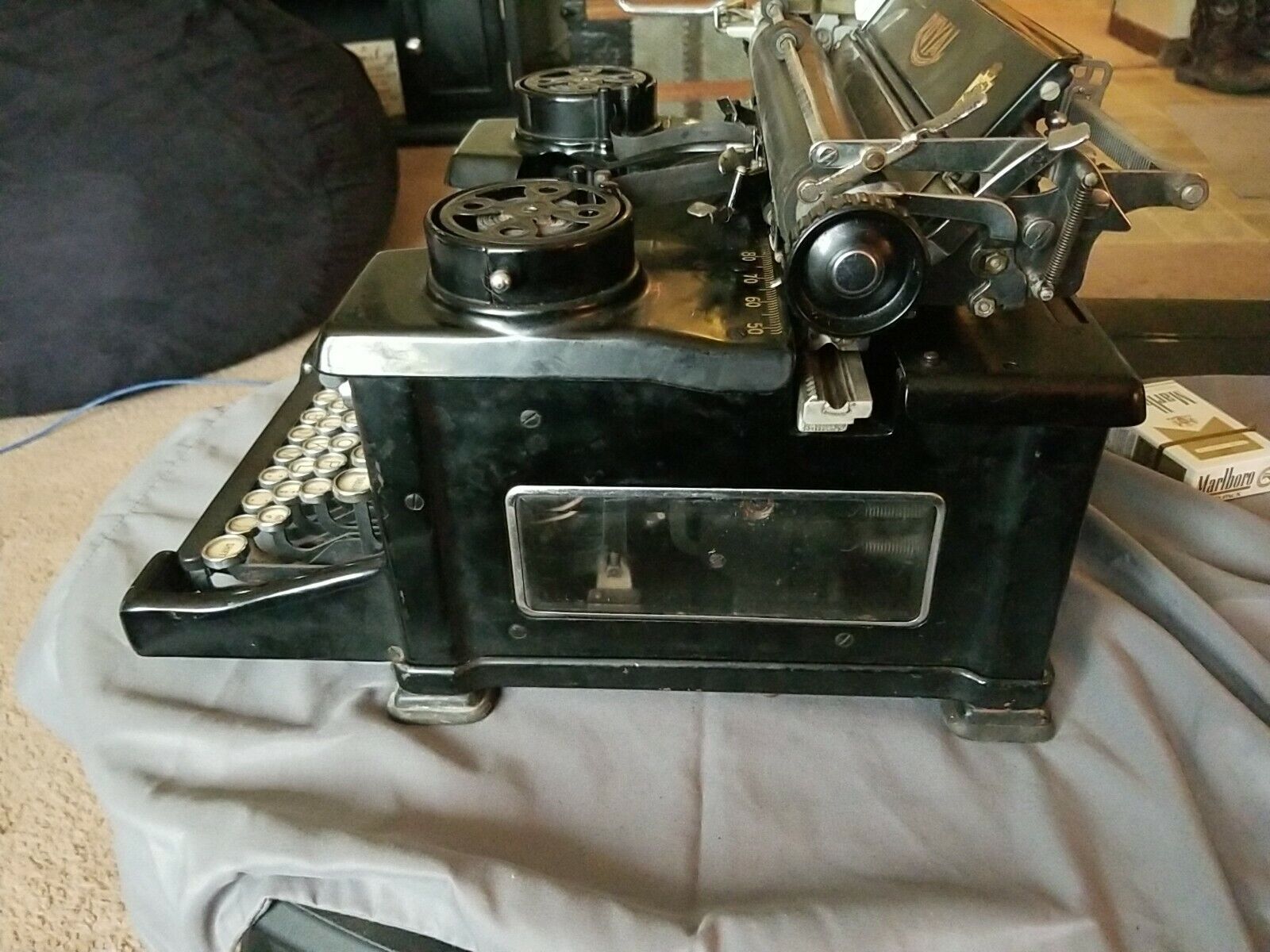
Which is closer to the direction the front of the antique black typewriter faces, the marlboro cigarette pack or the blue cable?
the blue cable

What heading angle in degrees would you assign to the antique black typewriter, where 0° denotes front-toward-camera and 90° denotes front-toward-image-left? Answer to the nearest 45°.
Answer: approximately 90°

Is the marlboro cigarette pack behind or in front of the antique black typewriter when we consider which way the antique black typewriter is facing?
behind

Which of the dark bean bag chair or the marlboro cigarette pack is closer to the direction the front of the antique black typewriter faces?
the dark bean bag chair

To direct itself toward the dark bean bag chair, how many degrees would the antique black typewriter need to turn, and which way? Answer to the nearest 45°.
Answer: approximately 45° to its right

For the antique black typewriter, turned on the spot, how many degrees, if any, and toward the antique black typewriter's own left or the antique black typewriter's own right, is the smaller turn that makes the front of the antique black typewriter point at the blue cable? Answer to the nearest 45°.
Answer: approximately 45° to the antique black typewriter's own right
